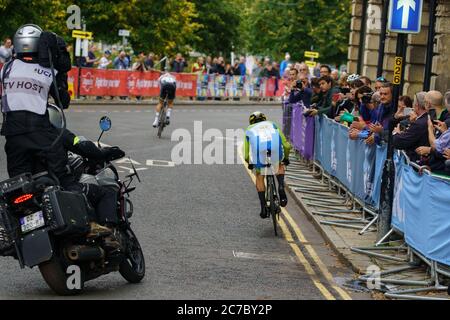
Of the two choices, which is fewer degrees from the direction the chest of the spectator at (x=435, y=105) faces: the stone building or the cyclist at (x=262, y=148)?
the cyclist

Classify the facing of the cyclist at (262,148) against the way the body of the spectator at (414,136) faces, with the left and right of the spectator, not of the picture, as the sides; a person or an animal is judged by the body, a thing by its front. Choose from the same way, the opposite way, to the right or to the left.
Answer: to the right

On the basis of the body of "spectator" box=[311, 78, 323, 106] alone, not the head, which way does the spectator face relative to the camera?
to the viewer's left

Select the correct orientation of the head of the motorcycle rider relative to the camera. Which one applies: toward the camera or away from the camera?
away from the camera

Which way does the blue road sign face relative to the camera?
toward the camera

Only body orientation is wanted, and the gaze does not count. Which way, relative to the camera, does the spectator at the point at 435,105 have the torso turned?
to the viewer's left

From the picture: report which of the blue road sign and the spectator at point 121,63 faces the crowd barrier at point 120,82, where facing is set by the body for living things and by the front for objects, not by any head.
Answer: the spectator

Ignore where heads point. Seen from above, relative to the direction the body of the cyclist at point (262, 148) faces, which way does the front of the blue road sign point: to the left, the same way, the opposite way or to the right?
the opposite way

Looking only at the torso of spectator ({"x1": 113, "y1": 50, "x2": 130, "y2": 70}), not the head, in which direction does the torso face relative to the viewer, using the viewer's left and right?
facing the viewer

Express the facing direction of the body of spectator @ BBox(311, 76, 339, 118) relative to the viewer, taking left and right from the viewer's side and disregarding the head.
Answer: facing the viewer and to the left of the viewer

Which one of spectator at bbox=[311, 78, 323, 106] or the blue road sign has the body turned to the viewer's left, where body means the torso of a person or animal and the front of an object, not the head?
the spectator

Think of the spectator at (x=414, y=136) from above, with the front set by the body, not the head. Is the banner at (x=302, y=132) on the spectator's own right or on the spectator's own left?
on the spectator's own right

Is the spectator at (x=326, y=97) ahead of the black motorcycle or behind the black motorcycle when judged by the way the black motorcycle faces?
ahead

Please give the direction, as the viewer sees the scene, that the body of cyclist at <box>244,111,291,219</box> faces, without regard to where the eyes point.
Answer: away from the camera

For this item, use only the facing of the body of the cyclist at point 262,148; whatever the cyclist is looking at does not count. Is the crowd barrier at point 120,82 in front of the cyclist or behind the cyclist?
in front
